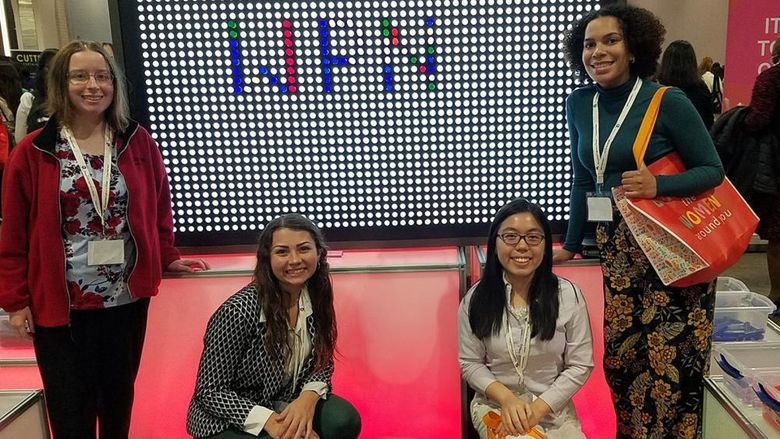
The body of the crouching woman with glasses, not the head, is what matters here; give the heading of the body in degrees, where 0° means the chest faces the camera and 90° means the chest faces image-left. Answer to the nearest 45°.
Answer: approximately 0°

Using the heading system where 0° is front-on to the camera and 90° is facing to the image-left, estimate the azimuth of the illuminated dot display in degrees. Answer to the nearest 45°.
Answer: approximately 0°

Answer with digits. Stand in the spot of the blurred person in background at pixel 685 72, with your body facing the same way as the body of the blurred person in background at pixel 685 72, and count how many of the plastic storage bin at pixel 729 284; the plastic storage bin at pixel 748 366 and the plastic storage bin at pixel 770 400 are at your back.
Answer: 3

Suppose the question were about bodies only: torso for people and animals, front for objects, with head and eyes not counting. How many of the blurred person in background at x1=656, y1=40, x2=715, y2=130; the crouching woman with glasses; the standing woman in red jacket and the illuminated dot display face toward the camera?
3

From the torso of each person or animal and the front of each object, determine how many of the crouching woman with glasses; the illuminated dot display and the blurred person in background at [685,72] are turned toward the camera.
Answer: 2

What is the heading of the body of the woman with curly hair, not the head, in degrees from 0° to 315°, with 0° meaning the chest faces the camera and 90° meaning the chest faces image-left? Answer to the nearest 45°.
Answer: approximately 45°

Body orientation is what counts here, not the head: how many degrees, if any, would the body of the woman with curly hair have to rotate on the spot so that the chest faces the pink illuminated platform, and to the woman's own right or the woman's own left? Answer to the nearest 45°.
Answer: approximately 45° to the woman's own right

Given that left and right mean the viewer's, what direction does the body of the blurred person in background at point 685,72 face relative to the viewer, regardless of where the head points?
facing away from the viewer
